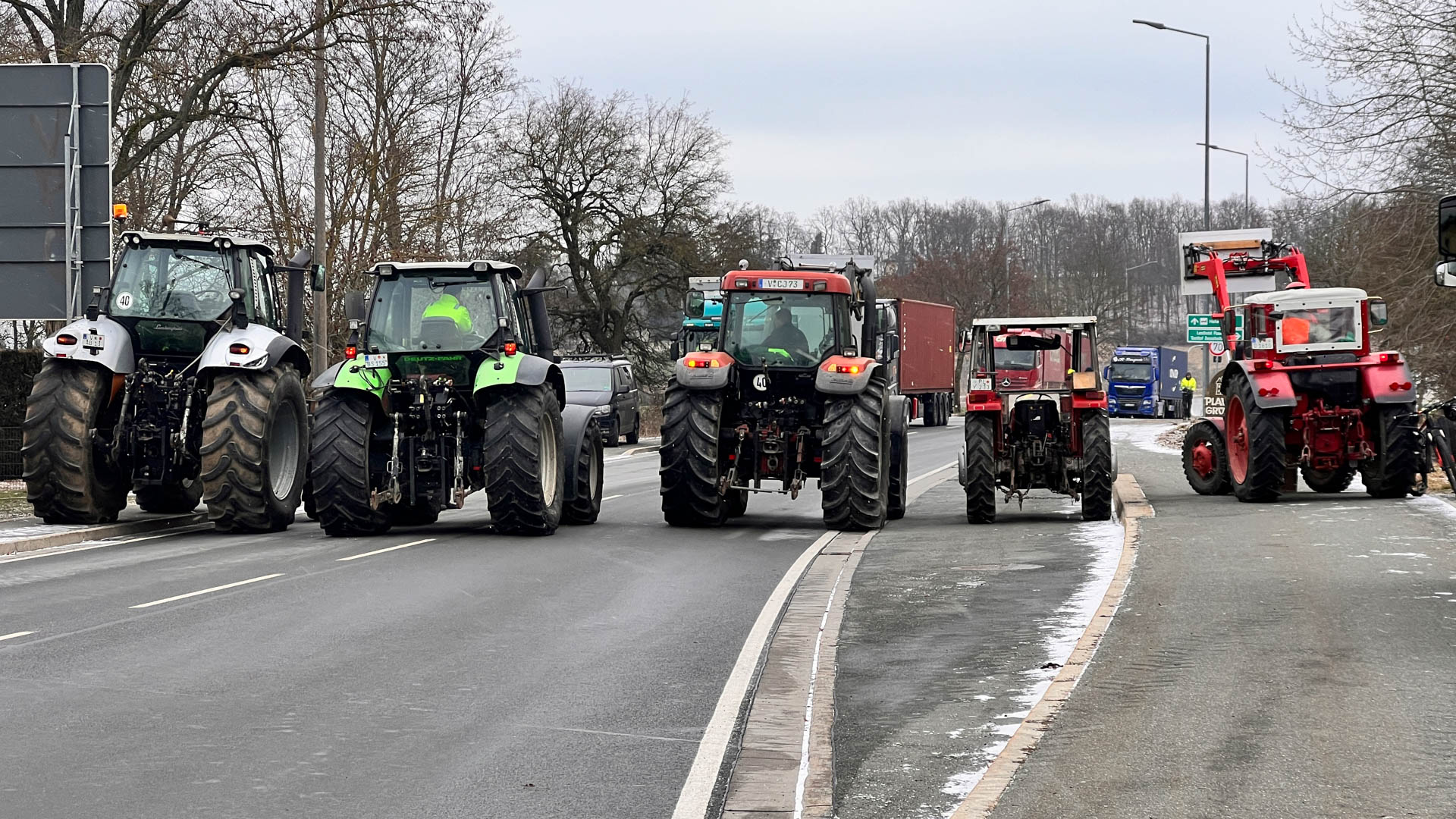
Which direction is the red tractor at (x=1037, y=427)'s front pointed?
away from the camera

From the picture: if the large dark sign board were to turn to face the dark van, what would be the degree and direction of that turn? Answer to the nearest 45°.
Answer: approximately 45° to its right

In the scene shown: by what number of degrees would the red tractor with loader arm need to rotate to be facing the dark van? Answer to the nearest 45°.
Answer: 0° — it already faces it

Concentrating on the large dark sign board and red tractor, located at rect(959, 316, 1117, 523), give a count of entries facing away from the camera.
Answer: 2

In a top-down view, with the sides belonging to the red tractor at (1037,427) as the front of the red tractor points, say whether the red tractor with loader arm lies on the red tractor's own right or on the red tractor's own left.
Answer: on the red tractor's own right

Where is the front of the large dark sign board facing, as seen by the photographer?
facing away from the viewer

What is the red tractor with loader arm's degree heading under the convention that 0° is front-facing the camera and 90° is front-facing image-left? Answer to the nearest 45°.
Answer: approximately 135°

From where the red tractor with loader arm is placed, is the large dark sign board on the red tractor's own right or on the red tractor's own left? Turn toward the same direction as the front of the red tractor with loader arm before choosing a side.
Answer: on the red tractor's own left

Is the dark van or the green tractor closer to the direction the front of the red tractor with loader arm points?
the dark van
